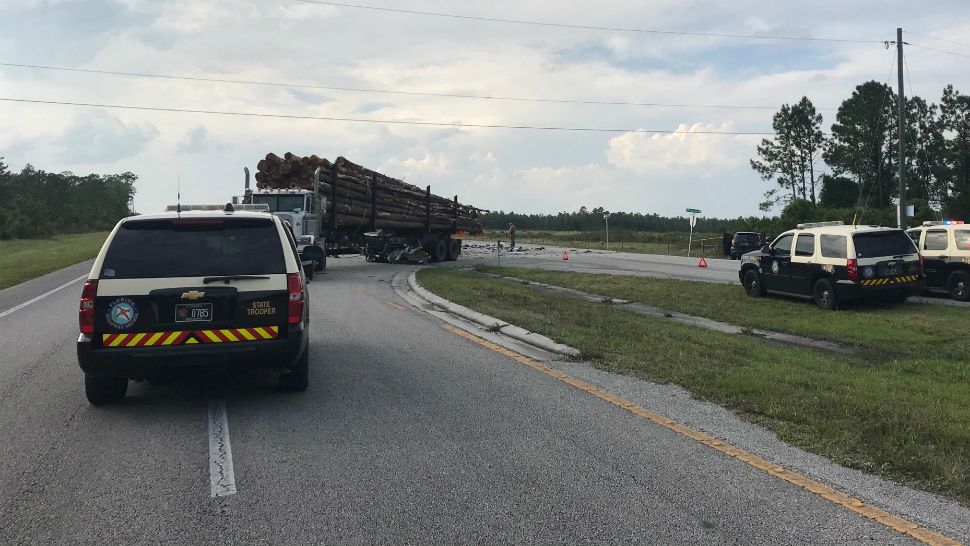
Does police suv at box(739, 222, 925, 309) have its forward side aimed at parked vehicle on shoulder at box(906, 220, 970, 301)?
no

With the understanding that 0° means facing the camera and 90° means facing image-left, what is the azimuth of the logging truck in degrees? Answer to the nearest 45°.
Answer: approximately 45°

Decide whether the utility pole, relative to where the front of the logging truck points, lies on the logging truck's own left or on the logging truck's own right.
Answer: on the logging truck's own left

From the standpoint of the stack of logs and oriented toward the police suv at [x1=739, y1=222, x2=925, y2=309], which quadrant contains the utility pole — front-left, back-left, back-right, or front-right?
front-left

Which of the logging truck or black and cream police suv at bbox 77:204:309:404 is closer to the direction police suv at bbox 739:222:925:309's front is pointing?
the logging truck

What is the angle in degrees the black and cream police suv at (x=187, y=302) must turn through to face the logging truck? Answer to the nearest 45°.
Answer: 0° — it already faces it

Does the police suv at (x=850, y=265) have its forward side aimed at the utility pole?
no

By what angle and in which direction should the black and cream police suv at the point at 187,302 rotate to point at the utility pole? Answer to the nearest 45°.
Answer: approximately 45° to its right

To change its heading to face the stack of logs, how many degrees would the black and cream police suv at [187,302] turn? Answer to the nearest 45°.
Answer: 0° — it already faces it

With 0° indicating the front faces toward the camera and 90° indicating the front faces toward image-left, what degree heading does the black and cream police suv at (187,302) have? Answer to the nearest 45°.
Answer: approximately 180°

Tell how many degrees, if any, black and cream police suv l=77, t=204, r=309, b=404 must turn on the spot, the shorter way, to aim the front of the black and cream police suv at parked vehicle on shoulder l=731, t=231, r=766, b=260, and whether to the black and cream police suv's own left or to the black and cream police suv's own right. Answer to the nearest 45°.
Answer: approximately 45° to the black and cream police suv's own right

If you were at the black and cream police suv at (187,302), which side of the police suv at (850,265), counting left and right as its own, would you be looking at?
left

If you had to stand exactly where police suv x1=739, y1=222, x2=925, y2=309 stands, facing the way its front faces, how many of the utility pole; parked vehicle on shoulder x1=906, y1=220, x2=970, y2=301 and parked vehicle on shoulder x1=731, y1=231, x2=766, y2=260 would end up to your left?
0

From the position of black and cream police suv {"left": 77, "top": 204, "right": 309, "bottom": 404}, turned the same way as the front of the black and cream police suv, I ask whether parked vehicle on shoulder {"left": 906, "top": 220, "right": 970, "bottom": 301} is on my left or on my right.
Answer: on my right

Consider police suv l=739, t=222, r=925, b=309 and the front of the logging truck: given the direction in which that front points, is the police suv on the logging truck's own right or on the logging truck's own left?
on the logging truck's own left

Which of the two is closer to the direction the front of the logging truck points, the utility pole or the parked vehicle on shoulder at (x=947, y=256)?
the parked vehicle on shoulder

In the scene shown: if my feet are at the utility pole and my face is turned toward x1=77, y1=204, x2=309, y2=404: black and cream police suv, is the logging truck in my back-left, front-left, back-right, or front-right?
front-right

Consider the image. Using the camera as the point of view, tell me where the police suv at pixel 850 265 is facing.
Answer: facing away from the viewer and to the left of the viewer

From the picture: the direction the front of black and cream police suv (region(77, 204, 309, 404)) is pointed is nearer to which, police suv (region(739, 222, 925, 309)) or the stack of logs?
the stack of logs

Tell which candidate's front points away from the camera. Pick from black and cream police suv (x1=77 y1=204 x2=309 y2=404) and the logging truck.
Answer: the black and cream police suv
